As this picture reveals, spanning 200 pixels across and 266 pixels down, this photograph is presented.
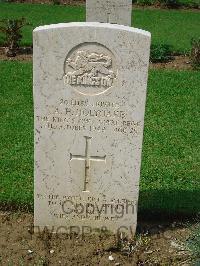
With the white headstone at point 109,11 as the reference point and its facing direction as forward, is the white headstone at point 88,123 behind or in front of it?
in front

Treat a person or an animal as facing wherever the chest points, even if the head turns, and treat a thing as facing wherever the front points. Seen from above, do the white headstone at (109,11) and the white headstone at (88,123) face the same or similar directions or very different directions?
same or similar directions

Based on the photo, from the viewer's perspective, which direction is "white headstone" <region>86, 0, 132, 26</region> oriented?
toward the camera

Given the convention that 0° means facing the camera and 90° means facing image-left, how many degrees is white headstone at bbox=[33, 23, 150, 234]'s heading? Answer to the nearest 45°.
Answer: approximately 0°

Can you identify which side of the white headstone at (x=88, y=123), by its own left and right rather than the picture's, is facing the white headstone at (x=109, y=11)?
back

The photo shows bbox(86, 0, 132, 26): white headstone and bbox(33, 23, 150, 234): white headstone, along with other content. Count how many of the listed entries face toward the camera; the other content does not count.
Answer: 2
